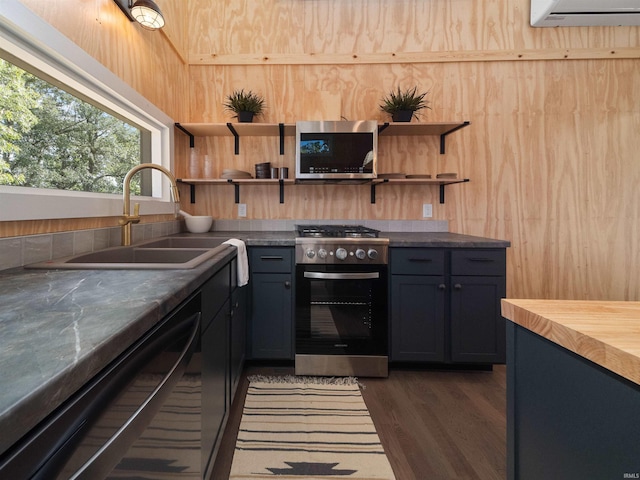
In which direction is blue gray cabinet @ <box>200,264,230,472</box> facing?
to the viewer's right

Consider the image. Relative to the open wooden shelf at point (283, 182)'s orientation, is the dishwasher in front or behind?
in front

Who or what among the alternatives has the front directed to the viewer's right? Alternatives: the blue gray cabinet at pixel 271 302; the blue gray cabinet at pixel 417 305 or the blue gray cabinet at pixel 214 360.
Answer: the blue gray cabinet at pixel 214 360

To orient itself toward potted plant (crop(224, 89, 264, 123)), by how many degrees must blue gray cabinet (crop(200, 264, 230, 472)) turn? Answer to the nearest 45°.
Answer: approximately 90° to its left

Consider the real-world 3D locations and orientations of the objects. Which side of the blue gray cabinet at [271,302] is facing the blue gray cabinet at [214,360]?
front

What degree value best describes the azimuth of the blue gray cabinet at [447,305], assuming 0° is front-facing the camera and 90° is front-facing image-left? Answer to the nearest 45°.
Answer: approximately 0°
